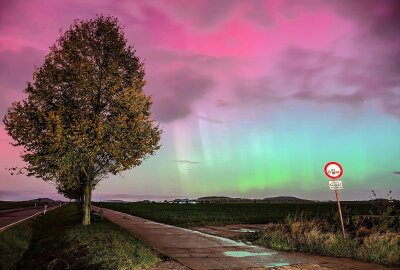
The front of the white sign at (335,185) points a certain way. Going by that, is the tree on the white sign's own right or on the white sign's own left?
on the white sign's own right

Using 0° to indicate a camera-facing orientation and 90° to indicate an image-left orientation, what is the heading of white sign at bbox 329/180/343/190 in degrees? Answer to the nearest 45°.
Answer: approximately 0°
